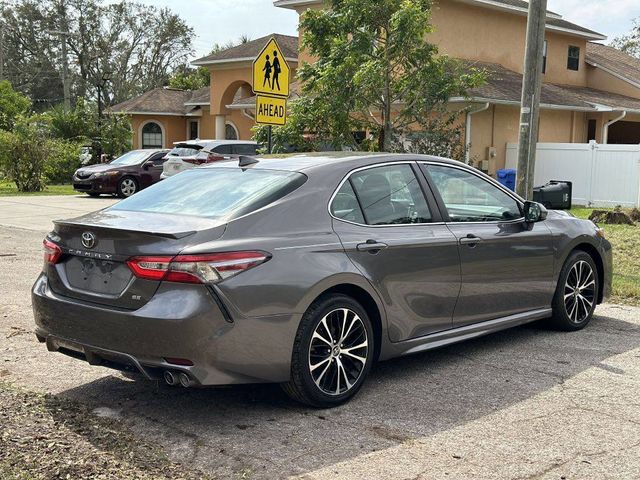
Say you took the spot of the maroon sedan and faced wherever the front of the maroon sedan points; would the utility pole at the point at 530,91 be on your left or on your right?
on your left

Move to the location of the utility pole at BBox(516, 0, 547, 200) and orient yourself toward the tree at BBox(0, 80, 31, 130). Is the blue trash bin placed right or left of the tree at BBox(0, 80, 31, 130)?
right

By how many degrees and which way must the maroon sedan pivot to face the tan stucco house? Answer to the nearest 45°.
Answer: approximately 135° to its left

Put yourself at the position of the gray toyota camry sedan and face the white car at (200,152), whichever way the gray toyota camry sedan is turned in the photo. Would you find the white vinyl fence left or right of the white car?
right

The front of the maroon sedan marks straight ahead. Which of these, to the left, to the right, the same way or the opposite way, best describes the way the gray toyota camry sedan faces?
the opposite way

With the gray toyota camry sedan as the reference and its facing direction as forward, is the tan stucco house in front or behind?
in front

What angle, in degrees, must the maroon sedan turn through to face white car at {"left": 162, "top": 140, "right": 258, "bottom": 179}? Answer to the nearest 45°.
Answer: approximately 90° to its left

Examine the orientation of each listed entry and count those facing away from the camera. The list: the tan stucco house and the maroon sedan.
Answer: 0

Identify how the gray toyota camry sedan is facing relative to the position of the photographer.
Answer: facing away from the viewer and to the right of the viewer

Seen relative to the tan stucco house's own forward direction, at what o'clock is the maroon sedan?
The maroon sedan is roughly at 1 o'clock from the tan stucco house.

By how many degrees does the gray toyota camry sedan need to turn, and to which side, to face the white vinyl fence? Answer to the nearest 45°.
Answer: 0° — it already faces it

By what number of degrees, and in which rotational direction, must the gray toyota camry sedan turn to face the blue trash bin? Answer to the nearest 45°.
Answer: approximately 45° to its left

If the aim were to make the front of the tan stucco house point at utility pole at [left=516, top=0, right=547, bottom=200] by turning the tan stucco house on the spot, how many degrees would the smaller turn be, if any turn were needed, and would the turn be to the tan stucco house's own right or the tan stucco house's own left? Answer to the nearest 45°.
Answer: approximately 45° to the tan stucco house's own left
